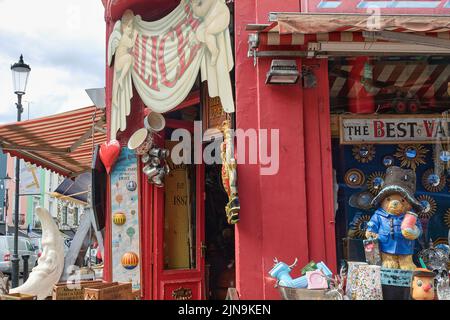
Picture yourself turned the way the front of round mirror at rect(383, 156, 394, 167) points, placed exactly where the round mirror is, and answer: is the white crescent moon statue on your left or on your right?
on your right

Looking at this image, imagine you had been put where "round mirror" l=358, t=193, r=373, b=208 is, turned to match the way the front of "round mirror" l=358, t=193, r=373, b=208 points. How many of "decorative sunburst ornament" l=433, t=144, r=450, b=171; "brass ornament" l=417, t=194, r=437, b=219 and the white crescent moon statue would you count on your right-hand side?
1

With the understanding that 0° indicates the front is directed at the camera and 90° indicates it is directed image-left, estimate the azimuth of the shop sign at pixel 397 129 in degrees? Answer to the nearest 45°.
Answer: approximately 0°

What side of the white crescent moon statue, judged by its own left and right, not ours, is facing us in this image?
left
